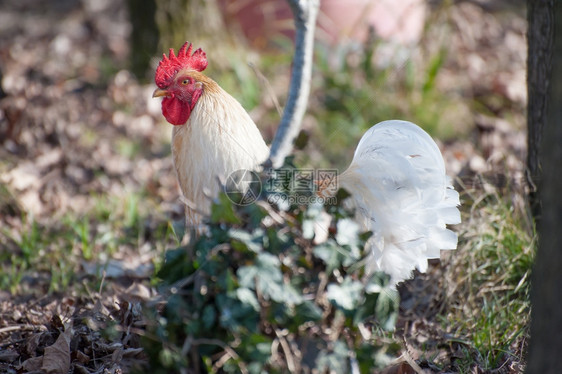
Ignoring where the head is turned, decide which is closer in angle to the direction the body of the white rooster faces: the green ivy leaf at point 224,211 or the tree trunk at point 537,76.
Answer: the green ivy leaf

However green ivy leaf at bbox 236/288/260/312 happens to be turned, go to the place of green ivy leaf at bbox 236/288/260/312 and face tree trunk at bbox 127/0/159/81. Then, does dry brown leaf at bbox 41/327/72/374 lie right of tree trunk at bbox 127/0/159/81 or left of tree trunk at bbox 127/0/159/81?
left

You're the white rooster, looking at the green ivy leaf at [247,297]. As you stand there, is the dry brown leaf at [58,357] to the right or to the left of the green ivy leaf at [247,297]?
right

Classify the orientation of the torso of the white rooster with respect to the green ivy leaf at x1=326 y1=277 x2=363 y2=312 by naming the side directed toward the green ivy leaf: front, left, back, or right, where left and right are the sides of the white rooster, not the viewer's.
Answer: left

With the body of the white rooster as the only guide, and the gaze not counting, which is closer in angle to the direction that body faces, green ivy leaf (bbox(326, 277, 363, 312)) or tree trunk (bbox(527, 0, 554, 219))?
the green ivy leaf

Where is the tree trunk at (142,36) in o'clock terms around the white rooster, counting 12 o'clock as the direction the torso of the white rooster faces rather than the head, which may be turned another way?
The tree trunk is roughly at 2 o'clock from the white rooster.

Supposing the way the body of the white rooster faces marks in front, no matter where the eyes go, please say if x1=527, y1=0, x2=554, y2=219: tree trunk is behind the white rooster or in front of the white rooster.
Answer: behind

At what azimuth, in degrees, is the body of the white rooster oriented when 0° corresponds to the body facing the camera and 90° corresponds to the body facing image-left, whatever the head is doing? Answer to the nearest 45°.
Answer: approximately 90°
